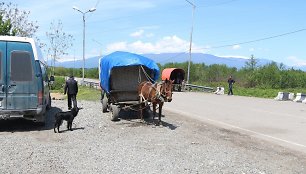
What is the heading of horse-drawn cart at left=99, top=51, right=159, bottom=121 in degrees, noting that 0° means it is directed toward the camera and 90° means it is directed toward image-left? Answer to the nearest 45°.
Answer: approximately 315°

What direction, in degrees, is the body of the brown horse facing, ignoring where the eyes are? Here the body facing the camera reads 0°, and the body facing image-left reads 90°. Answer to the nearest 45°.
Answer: approximately 315°

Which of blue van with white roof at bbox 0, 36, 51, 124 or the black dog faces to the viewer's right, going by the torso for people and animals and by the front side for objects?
the black dog

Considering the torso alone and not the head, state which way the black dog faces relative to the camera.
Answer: to the viewer's right

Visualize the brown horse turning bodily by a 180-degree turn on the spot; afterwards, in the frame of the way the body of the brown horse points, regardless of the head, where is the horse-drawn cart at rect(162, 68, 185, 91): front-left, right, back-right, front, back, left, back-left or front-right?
front-right

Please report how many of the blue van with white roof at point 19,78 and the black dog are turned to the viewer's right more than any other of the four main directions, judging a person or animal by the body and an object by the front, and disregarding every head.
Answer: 1

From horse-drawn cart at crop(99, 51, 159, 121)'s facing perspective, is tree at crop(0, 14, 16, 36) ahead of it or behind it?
behind

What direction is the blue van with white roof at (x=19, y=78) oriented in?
away from the camera

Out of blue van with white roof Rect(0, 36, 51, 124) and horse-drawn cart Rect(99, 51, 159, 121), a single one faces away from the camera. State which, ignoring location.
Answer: the blue van with white roof

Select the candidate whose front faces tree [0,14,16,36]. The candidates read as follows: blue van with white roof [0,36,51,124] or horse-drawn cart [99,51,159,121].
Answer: the blue van with white roof
